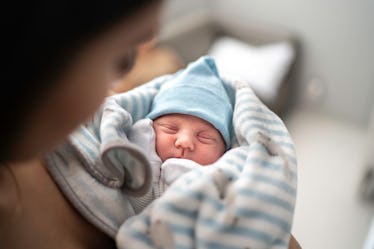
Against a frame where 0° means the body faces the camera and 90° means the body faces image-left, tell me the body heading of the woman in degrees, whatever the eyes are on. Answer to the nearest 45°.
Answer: approximately 225°

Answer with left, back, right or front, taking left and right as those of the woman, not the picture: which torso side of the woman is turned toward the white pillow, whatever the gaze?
front

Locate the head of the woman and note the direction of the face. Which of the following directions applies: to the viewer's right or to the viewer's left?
to the viewer's right
